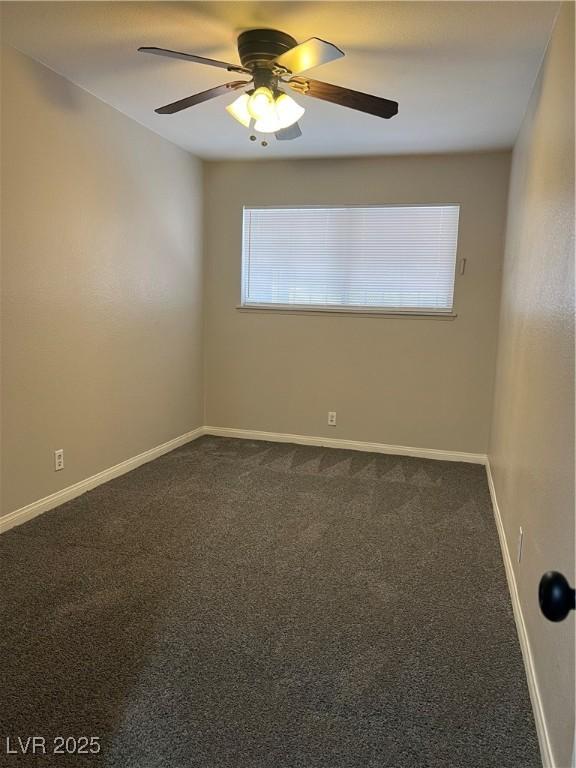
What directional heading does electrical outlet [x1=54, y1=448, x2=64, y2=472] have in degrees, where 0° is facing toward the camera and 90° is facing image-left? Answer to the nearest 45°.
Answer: approximately 315°
